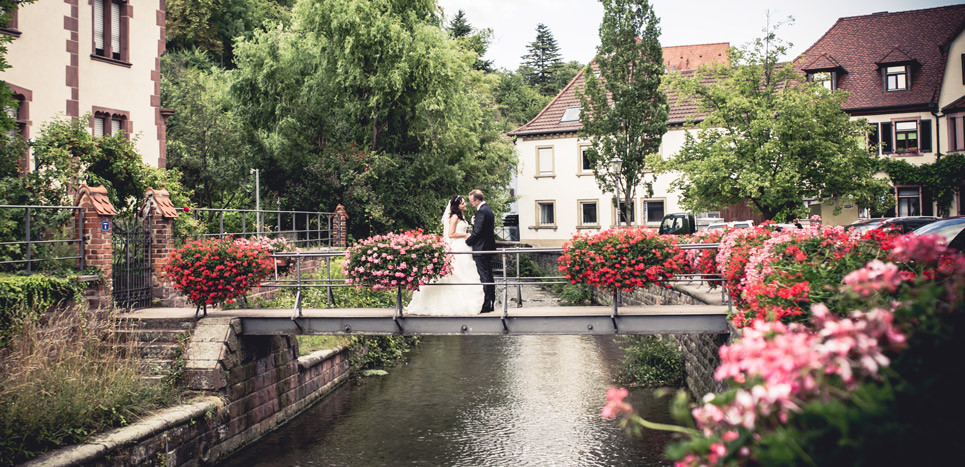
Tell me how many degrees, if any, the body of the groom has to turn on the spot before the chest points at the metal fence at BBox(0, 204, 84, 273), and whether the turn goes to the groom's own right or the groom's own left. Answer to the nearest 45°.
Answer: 0° — they already face it

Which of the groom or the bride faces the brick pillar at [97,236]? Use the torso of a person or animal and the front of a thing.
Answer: the groom

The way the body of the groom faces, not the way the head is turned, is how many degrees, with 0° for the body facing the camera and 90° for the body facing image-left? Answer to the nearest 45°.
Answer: approximately 90°

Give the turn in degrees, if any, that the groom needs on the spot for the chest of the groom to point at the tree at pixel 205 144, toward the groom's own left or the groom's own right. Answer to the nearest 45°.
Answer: approximately 45° to the groom's own right

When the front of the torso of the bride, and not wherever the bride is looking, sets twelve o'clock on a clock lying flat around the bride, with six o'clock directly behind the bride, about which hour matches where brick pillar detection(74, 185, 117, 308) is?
The brick pillar is roughly at 6 o'clock from the bride.

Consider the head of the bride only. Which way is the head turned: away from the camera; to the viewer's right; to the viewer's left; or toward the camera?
to the viewer's right

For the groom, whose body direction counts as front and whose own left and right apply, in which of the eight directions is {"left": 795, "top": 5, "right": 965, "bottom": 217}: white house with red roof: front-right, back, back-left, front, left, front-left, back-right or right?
back-right

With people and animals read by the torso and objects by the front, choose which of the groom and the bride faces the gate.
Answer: the groom

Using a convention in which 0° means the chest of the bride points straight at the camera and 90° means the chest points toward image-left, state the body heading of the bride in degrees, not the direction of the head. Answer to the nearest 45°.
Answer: approximately 270°

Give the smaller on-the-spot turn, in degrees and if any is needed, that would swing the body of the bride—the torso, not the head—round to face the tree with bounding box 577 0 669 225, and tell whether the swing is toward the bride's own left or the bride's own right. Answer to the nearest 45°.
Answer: approximately 90° to the bride's own left

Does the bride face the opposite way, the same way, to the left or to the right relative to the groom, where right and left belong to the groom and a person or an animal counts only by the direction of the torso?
the opposite way

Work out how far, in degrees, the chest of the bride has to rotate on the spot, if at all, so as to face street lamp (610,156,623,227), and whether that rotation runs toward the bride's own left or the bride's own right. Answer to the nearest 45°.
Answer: approximately 90° to the bride's own left
